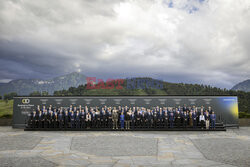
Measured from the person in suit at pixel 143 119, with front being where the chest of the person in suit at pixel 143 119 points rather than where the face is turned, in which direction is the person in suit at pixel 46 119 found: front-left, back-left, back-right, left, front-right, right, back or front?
right

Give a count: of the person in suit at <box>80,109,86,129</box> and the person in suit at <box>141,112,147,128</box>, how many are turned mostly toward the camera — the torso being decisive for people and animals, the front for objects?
2

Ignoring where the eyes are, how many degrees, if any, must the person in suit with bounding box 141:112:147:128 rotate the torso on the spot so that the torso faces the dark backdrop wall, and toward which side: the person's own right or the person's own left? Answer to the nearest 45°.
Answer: approximately 180°

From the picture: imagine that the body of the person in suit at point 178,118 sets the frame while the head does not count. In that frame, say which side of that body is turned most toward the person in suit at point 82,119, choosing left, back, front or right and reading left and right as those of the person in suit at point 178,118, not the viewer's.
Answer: right

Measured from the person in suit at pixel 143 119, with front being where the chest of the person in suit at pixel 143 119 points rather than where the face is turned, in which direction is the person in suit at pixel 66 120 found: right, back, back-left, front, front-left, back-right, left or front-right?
right

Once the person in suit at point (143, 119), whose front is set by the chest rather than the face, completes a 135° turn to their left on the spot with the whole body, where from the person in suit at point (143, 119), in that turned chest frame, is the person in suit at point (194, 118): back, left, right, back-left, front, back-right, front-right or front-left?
front-right

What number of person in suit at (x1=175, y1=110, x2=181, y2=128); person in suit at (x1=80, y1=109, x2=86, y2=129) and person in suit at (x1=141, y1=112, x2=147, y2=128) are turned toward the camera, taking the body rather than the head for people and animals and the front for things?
3
